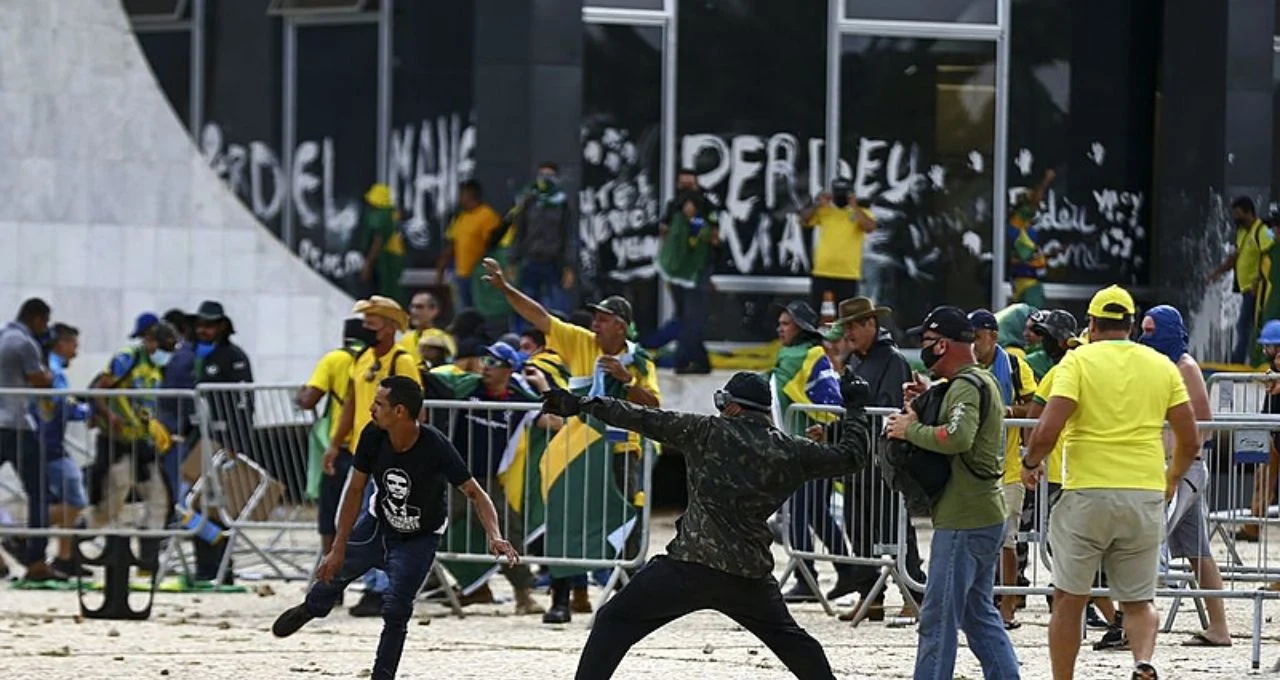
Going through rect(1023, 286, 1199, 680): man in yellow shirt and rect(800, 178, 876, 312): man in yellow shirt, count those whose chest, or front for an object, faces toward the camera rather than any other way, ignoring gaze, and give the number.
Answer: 1

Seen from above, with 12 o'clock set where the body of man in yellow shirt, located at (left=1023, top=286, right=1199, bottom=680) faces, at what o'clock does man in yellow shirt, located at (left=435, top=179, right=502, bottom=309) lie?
man in yellow shirt, located at (left=435, top=179, right=502, bottom=309) is roughly at 11 o'clock from man in yellow shirt, located at (left=1023, top=286, right=1199, bottom=680).

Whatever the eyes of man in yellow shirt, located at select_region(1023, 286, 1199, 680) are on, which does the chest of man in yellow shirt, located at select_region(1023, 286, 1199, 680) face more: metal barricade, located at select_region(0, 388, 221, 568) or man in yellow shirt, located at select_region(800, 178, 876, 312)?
the man in yellow shirt

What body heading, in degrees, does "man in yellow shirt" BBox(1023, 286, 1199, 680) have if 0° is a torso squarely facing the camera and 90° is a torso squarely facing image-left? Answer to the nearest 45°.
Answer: approximately 180°

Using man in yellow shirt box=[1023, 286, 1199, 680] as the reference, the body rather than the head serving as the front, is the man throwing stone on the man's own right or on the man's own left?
on the man's own left

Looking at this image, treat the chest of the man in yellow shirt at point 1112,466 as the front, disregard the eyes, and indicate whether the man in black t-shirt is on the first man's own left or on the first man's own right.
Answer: on the first man's own left

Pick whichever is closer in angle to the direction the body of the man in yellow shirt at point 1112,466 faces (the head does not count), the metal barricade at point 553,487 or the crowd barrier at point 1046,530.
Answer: the crowd barrier

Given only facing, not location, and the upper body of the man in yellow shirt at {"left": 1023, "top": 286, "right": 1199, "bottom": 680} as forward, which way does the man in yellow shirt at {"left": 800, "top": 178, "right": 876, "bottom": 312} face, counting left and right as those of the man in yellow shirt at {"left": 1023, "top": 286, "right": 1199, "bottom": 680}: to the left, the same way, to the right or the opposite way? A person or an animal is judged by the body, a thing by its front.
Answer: the opposite way

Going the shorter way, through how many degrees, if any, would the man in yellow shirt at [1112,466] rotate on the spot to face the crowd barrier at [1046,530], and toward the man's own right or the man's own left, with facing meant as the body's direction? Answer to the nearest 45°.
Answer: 0° — they already face it

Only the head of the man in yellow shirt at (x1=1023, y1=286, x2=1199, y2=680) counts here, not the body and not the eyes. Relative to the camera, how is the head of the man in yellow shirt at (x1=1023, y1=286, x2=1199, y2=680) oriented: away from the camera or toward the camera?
away from the camera

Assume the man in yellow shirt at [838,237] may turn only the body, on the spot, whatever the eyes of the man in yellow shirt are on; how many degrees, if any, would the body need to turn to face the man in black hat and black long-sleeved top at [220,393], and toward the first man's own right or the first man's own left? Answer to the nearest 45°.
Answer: approximately 45° to the first man's own right

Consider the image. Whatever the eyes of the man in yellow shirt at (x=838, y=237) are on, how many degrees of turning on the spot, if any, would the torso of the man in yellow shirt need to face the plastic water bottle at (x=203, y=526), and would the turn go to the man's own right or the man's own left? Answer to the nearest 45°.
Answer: approximately 45° to the man's own right

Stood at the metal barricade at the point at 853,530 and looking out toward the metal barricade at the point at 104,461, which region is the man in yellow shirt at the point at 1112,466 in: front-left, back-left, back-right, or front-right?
back-left

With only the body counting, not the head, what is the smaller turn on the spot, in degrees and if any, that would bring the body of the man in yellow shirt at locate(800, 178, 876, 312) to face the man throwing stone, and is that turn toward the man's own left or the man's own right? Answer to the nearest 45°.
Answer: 0° — they already face them
